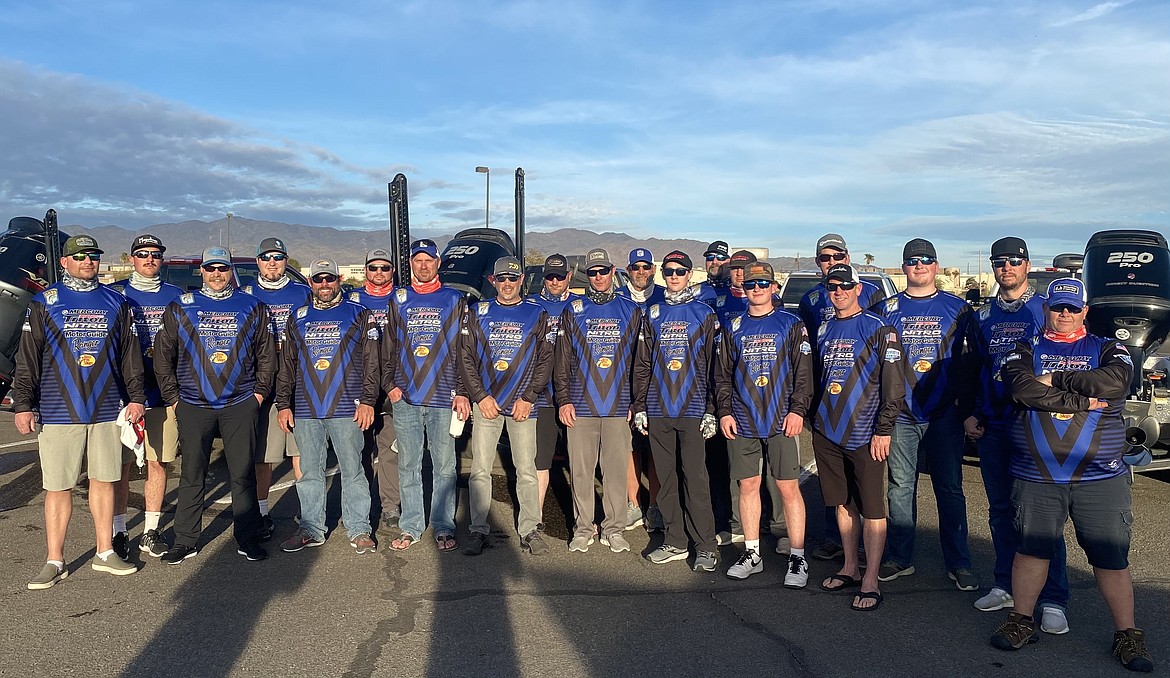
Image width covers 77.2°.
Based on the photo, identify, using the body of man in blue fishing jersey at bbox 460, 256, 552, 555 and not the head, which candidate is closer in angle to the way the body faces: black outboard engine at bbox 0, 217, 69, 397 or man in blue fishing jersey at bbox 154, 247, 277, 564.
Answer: the man in blue fishing jersey

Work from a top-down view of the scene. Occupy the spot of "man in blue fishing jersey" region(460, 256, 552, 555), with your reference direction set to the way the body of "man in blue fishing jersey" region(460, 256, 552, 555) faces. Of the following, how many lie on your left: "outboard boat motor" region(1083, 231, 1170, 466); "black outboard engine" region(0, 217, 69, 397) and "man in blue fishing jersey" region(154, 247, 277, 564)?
1

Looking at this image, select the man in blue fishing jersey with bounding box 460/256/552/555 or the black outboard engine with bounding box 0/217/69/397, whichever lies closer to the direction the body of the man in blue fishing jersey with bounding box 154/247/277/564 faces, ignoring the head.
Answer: the man in blue fishing jersey

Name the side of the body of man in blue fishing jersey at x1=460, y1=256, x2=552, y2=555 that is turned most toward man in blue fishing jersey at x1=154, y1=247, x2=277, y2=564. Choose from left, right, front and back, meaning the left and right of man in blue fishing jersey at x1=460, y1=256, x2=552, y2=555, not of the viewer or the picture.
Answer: right

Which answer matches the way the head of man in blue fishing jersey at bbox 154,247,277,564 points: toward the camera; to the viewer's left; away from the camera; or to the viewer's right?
toward the camera

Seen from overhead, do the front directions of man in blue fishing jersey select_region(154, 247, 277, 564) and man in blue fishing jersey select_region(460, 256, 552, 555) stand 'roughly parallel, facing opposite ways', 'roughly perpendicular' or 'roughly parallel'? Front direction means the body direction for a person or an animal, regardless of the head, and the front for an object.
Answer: roughly parallel

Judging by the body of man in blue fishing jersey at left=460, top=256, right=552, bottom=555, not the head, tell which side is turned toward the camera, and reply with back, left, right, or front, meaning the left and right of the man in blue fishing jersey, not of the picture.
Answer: front

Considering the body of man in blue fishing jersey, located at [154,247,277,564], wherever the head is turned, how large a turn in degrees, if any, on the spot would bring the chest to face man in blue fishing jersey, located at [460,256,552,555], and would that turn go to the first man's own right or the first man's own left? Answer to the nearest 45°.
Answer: approximately 90° to the first man's own left

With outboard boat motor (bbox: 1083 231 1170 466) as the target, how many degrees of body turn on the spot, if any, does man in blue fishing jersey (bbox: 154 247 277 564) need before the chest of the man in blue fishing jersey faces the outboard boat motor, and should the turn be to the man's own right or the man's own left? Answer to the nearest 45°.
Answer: approximately 90° to the man's own left

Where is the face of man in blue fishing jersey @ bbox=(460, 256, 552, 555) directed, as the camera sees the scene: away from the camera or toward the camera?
toward the camera

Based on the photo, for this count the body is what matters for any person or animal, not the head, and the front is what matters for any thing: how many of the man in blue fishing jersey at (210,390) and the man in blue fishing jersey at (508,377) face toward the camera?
2

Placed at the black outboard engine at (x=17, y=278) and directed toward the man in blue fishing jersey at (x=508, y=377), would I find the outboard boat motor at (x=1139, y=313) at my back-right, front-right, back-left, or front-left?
front-left

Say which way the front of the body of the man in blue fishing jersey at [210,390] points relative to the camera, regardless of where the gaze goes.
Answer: toward the camera

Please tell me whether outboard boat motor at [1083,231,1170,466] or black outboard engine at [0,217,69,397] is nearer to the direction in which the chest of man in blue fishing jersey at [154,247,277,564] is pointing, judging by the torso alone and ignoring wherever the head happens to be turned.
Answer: the outboard boat motor

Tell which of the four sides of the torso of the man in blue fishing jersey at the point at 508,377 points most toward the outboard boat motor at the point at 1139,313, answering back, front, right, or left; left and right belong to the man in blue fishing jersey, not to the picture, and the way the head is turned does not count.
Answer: left
